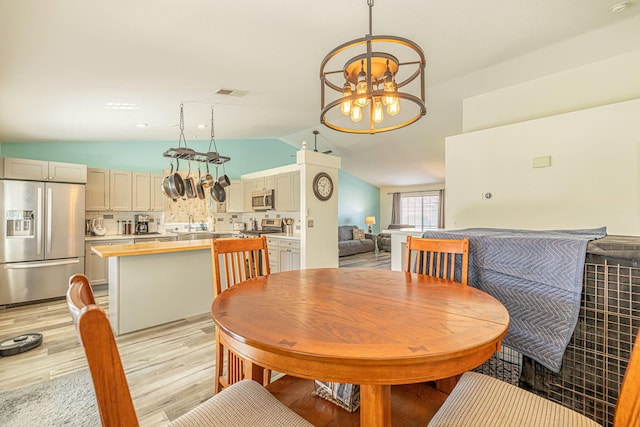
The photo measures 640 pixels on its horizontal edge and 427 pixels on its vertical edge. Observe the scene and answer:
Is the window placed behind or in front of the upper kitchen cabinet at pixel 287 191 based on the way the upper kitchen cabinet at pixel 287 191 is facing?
behind

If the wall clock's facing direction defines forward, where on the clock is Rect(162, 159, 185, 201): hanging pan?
The hanging pan is roughly at 3 o'clock from the wall clock.

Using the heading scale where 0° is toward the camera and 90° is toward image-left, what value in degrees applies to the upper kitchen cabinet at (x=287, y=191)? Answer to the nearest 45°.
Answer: approximately 45°

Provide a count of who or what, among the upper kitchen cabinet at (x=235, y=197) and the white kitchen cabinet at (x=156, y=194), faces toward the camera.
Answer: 2

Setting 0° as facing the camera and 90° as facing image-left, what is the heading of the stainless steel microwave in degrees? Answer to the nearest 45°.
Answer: approximately 45°

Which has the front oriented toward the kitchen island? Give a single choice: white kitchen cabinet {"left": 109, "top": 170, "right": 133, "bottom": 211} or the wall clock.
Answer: the white kitchen cabinet

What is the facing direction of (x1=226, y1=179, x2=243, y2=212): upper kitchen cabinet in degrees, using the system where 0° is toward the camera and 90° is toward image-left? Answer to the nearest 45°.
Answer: approximately 0°

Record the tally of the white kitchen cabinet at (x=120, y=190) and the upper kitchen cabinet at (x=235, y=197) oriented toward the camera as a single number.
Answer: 2
